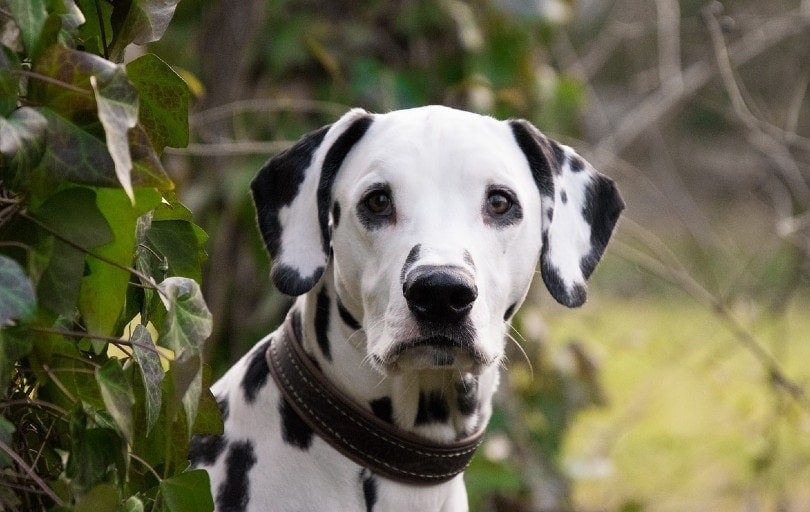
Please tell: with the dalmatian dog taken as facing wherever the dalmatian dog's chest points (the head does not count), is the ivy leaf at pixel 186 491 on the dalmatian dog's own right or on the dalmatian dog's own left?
on the dalmatian dog's own right

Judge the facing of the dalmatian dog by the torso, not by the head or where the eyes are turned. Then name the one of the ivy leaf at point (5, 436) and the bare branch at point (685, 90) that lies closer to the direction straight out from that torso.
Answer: the ivy leaf

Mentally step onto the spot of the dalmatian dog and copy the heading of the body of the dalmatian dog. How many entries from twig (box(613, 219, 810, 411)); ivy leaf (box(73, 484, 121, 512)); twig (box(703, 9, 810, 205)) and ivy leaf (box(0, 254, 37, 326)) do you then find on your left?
2

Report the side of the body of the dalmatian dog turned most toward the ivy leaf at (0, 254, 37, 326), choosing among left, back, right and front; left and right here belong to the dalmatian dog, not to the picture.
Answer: right

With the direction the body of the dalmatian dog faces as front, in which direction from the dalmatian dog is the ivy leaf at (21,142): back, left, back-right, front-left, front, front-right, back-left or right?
right

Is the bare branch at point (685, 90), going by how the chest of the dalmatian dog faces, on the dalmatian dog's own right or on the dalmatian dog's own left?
on the dalmatian dog's own left

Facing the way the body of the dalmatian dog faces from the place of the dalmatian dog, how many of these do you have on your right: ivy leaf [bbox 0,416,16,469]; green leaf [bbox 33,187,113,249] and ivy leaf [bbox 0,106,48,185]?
3

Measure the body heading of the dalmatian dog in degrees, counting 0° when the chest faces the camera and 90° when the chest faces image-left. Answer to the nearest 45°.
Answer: approximately 315°

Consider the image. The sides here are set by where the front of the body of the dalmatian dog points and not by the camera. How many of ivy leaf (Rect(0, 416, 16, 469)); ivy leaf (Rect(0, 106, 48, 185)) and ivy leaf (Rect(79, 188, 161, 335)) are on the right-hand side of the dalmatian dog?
3

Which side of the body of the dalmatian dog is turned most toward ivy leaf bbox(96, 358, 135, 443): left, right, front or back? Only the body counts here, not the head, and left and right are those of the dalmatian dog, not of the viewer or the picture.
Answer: right

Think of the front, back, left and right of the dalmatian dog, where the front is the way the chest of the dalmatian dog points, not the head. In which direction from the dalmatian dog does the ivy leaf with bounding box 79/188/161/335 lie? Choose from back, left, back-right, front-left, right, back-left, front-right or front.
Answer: right

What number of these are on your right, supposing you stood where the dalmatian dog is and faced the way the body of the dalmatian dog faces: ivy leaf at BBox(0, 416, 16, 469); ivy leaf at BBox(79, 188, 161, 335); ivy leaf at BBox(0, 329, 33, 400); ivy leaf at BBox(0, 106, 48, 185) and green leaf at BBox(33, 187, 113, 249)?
5
